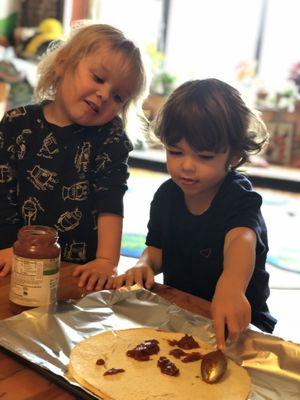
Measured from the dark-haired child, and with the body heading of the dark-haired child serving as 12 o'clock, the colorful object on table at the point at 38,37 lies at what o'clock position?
The colorful object on table is roughly at 4 o'clock from the dark-haired child.

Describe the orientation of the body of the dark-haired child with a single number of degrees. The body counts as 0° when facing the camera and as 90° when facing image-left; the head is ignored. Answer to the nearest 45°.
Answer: approximately 45°

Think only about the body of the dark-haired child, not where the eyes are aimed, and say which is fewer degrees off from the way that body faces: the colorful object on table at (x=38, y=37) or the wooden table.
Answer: the wooden table

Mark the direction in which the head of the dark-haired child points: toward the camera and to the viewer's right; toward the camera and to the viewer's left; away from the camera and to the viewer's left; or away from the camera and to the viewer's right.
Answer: toward the camera and to the viewer's left
